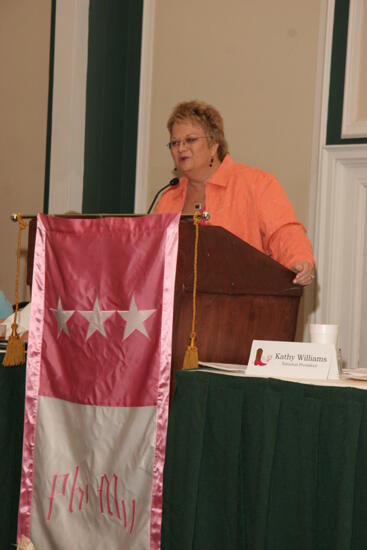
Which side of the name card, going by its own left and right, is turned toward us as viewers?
front

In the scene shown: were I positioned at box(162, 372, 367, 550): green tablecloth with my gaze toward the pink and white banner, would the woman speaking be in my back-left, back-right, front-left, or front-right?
front-right

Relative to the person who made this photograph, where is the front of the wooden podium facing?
facing the viewer and to the left of the viewer

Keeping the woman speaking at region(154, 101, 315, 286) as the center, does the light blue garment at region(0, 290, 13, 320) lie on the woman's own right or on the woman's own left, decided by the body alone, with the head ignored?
on the woman's own right

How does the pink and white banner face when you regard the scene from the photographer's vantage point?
facing the viewer

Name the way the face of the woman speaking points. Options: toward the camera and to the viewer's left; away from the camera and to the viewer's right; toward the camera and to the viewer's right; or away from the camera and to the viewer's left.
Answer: toward the camera and to the viewer's left

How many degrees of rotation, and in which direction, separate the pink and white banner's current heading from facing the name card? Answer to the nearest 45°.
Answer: approximately 45° to its left

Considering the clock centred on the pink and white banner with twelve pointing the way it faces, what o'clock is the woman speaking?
The woman speaking is roughly at 7 o'clock from the pink and white banner.

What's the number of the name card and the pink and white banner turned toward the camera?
2

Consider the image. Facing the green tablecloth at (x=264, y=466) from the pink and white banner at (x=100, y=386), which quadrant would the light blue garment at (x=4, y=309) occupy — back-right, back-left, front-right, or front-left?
back-left

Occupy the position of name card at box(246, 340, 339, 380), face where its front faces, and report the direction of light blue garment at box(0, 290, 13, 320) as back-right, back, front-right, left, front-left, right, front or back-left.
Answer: back-right

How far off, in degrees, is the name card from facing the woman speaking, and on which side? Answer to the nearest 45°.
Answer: approximately 180°
